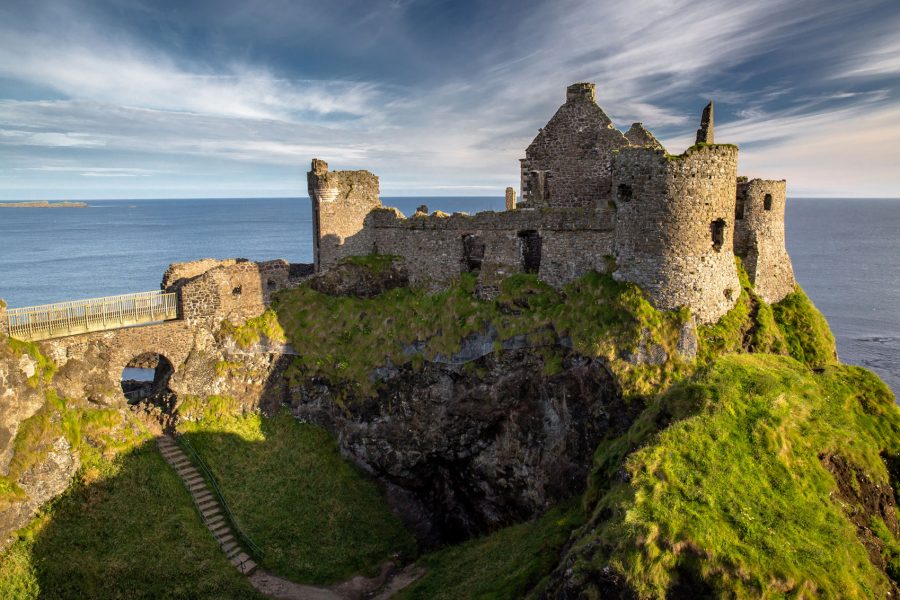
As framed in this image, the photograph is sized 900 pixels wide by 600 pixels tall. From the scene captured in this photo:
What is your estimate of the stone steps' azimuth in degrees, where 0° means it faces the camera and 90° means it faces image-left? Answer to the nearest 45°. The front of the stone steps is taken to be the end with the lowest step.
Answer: approximately 315°

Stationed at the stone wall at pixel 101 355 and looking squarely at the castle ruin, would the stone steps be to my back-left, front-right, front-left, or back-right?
front-right
